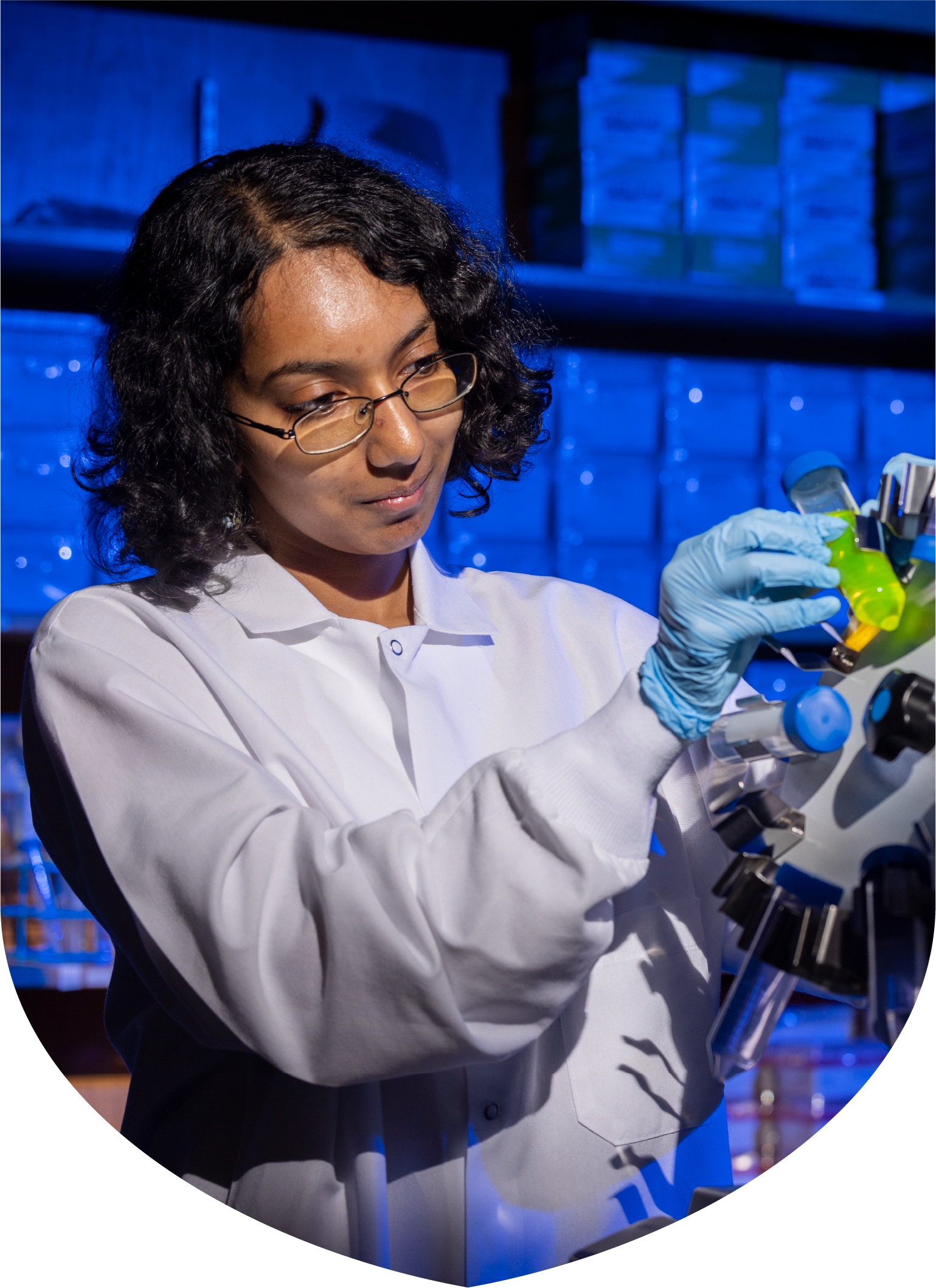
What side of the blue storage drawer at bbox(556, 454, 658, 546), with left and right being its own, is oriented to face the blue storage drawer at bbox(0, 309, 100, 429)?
right

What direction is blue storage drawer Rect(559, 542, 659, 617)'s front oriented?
toward the camera

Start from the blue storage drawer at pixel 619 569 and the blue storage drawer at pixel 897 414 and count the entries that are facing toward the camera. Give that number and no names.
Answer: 2

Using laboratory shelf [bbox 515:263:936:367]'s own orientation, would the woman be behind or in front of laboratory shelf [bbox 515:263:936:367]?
in front

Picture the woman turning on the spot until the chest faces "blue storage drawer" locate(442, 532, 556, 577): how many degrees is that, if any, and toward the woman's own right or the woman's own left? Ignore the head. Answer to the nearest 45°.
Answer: approximately 135° to the woman's own left

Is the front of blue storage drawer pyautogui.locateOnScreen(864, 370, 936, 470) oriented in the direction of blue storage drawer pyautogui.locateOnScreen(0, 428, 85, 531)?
no

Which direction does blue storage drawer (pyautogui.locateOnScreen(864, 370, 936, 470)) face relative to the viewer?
toward the camera

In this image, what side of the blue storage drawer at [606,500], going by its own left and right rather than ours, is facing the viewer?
front

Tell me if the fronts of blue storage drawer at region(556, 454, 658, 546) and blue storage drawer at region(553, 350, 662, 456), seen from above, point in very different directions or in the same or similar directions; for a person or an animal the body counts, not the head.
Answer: same or similar directions

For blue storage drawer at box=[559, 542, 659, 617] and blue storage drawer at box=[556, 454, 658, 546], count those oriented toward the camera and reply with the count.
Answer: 2

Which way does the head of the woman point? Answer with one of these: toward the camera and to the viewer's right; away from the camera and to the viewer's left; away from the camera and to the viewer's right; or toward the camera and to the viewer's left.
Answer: toward the camera and to the viewer's right

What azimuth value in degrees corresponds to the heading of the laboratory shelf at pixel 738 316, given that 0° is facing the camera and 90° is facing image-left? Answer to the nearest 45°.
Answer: approximately 0°

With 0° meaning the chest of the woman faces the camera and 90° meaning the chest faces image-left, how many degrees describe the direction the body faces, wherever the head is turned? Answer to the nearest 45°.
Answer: approximately 315°

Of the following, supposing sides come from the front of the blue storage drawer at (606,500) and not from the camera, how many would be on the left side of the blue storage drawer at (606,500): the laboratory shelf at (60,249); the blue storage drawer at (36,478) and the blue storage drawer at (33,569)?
0
